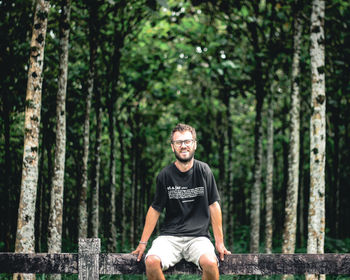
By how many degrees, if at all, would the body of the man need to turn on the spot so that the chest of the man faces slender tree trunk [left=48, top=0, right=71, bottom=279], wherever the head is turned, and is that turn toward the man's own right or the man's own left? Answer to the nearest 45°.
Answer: approximately 135° to the man's own right

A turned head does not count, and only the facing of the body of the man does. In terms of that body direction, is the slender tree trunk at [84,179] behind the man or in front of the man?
behind

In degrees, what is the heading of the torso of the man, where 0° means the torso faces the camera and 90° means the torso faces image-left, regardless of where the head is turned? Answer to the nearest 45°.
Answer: approximately 0°

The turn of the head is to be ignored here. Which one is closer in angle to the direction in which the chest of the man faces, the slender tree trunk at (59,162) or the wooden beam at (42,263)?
the wooden beam

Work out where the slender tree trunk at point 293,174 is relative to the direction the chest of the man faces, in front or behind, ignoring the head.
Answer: behind

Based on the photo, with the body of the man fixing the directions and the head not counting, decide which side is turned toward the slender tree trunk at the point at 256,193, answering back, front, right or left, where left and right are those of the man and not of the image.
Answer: back

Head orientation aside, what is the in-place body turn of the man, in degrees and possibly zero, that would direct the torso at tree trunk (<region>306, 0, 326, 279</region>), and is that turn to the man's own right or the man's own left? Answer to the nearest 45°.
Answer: approximately 135° to the man's own left

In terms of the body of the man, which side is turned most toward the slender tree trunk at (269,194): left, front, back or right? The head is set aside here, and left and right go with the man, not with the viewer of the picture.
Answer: back
